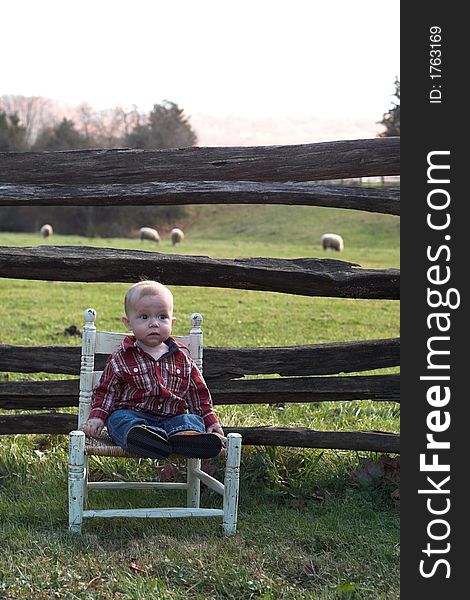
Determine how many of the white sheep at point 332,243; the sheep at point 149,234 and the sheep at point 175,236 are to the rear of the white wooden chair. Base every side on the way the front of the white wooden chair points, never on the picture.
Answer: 3

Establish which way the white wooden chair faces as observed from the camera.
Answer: facing the viewer

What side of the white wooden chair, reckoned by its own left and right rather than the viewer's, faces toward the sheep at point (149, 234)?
back

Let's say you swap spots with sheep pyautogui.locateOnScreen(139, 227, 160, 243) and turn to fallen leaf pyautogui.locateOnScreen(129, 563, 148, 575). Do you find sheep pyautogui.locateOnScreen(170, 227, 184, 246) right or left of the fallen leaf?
left

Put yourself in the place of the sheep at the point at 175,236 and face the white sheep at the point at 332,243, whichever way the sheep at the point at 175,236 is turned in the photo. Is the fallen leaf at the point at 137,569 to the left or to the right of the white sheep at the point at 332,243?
right

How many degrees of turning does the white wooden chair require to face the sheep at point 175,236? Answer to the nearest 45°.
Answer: approximately 180°
